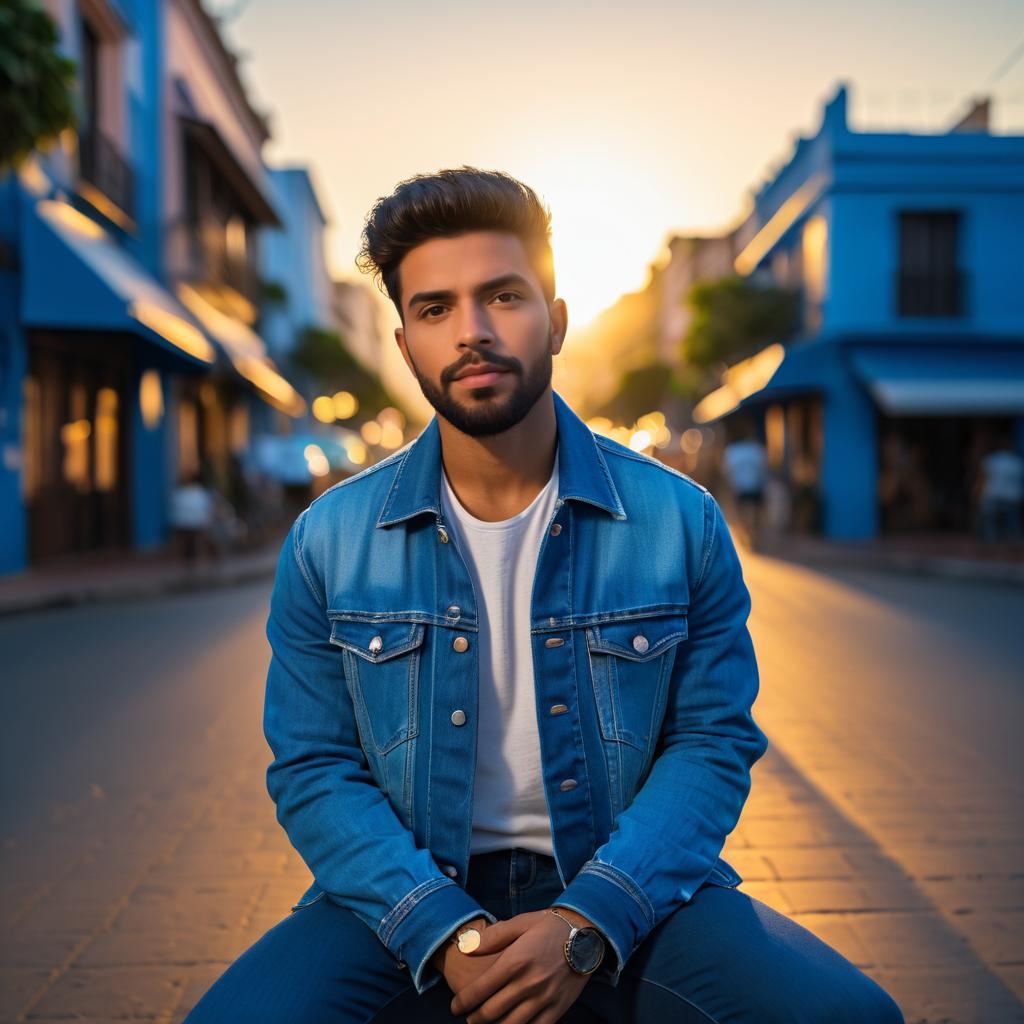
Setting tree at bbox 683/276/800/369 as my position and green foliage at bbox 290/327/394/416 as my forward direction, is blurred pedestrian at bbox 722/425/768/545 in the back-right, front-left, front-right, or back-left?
back-left

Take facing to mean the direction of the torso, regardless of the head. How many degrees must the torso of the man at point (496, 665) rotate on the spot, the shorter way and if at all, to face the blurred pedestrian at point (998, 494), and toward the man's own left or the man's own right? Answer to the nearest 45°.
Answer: approximately 135° to the man's own left

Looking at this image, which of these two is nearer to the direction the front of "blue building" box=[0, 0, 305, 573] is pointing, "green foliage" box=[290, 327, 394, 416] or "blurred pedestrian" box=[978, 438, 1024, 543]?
the blurred pedestrian

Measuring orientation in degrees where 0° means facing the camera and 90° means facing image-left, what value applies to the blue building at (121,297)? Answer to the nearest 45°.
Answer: approximately 315°
